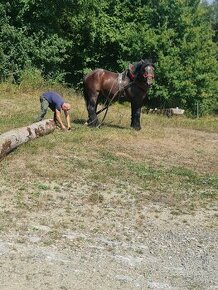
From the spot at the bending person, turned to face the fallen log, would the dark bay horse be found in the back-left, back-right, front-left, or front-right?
back-left

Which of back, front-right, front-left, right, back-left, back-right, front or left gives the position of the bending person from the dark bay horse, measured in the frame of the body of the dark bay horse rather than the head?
back-right

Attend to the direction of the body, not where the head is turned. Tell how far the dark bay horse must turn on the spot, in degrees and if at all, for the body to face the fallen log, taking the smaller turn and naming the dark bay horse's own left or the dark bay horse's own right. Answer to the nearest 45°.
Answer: approximately 135° to the dark bay horse's own right

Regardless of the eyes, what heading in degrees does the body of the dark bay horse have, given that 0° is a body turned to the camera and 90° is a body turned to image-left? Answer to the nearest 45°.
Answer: approximately 270°

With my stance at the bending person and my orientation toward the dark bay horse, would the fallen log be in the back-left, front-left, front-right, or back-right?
back-right
